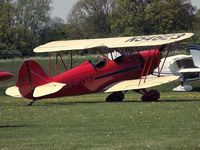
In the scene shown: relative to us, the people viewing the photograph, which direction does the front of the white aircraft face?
facing the viewer and to the left of the viewer

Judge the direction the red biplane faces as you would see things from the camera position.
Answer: facing away from the viewer and to the right of the viewer
